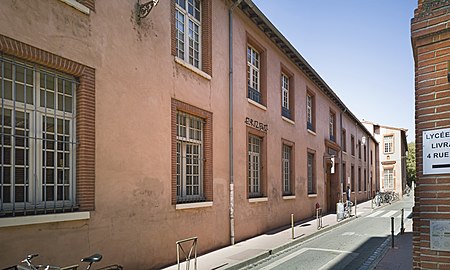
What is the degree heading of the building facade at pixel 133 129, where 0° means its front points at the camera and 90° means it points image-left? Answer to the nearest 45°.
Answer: approximately 315°
